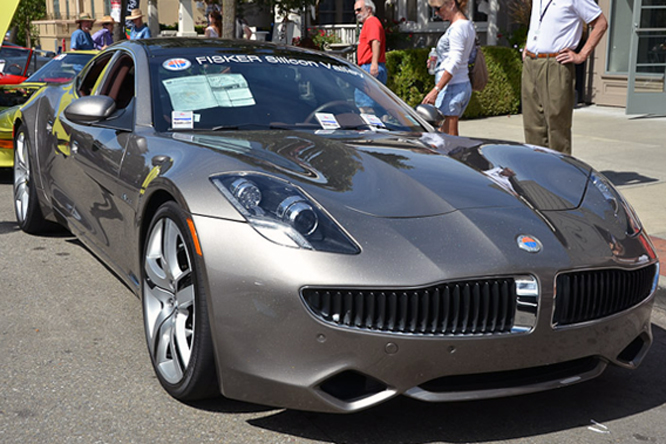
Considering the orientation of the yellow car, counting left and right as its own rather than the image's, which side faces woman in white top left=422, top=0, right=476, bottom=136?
left

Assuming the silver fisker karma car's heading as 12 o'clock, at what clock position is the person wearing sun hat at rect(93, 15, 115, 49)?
The person wearing sun hat is roughly at 7 o'clock from the silver fisker karma car.

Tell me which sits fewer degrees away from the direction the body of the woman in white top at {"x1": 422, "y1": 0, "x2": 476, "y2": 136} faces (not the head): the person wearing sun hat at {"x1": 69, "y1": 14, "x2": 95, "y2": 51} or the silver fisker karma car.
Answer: the person wearing sun hat

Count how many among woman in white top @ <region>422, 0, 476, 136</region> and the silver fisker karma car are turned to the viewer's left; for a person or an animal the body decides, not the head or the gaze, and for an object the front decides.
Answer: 1

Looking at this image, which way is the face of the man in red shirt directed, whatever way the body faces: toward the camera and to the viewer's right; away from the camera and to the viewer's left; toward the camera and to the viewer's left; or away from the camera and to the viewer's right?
toward the camera and to the viewer's left

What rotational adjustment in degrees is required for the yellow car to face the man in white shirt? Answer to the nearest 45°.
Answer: approximately 90° to its left

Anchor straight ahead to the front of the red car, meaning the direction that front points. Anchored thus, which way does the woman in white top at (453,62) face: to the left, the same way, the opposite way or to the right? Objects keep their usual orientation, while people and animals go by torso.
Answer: to the right

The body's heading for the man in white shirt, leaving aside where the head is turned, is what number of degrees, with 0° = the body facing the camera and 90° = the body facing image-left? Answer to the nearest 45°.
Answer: approximately 45°

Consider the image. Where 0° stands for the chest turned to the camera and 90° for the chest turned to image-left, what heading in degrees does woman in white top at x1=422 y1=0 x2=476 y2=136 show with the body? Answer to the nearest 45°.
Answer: approximately 90°

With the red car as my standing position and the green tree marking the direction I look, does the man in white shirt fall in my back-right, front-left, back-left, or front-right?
back-right

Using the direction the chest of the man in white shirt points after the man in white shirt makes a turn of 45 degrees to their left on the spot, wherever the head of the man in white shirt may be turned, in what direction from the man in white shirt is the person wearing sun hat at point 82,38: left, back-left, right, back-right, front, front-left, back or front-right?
back-right
